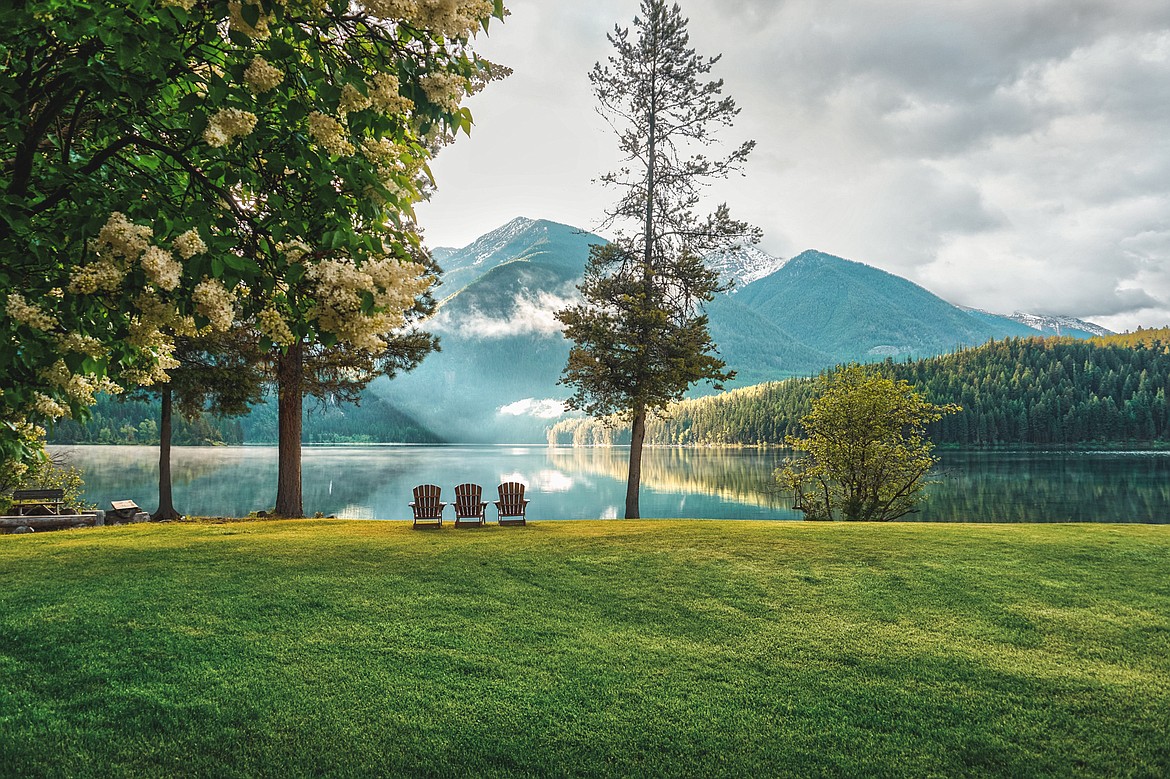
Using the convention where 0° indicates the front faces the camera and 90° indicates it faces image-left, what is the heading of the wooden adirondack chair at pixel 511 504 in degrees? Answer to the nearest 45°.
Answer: approximately 180°

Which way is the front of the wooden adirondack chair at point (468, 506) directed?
away from the camera

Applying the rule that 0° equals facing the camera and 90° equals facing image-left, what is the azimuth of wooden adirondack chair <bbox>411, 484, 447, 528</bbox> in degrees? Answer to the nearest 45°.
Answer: approximately 180°

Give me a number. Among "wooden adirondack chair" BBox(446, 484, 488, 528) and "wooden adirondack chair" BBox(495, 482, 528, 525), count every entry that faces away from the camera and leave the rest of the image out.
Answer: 2
